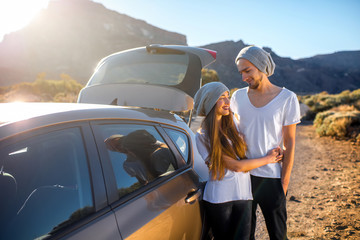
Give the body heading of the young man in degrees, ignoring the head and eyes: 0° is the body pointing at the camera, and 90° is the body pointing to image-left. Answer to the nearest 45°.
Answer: approximately 0°

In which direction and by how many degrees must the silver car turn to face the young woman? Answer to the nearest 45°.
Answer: approximately 180°

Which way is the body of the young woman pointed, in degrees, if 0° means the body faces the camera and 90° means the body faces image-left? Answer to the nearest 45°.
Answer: approximately 315°

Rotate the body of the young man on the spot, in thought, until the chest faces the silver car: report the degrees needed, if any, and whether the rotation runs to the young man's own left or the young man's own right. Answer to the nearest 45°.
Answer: approximately 45° to the young man's own right

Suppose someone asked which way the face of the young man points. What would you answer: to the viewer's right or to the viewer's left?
to the viewer's left
